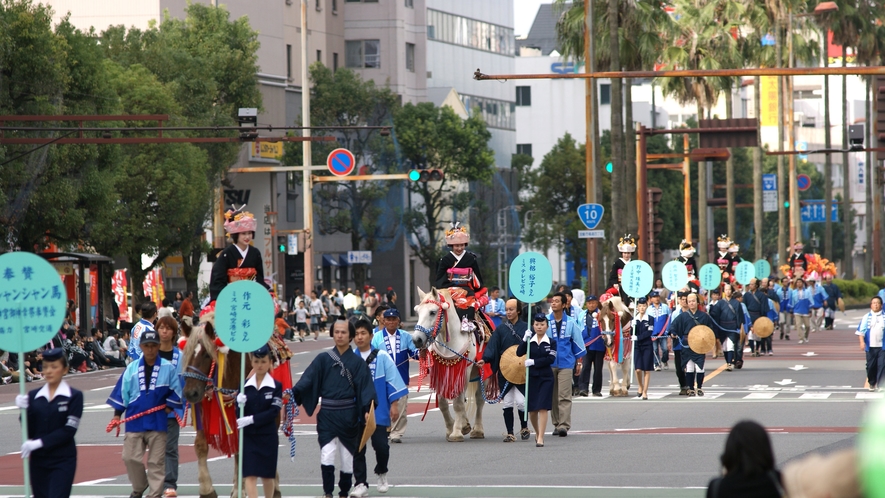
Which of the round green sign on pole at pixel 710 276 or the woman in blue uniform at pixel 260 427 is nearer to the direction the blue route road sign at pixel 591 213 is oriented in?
the woman in blue uniform

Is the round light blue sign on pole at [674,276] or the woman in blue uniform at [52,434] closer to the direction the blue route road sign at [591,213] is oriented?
the woman in blue uniform

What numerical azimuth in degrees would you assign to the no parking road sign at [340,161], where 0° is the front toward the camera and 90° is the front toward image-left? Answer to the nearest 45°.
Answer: approximately 0°

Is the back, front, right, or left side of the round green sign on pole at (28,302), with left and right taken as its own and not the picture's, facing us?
front

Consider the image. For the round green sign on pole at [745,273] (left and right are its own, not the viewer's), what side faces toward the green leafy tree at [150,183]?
right

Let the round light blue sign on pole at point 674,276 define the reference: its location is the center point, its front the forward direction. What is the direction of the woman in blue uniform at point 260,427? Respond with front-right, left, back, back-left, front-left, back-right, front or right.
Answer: front
